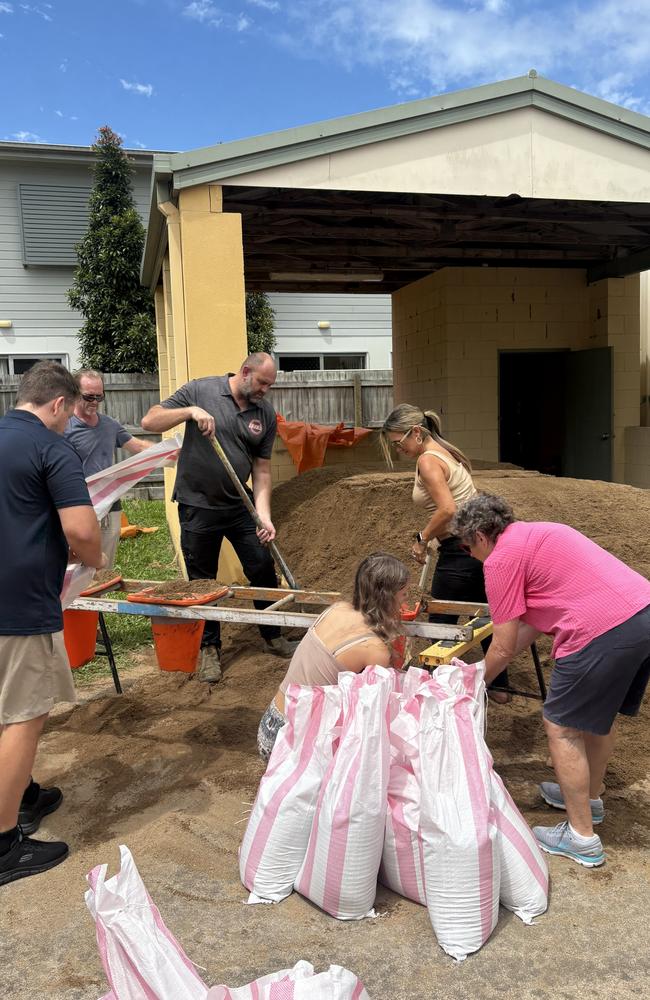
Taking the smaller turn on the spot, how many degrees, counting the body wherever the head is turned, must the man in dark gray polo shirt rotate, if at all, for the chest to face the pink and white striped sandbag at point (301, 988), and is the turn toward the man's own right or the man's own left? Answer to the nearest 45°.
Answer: approximately 45° to the man's own right

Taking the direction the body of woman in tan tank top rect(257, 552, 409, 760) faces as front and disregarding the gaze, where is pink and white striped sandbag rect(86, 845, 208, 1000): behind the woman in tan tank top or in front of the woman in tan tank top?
behind

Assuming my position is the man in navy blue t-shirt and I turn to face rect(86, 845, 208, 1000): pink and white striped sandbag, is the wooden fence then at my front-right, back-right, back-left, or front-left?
back-left

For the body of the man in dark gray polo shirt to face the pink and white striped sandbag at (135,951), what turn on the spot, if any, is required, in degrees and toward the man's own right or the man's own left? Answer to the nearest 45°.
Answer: approximately 45° to the man's own right

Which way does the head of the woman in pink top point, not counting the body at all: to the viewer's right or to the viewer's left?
to the viewer's left

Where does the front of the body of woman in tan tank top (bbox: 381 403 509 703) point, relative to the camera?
to the viewer's left

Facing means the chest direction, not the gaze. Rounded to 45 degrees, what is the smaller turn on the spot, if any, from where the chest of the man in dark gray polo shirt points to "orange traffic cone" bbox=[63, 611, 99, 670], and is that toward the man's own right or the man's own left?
approximately 90° to the man's own right

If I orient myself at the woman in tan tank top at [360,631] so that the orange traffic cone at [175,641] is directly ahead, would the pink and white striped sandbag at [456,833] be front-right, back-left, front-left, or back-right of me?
back-left

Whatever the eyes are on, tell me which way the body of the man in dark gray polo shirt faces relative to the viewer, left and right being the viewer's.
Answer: facing the viewer and to the right of the viewer
